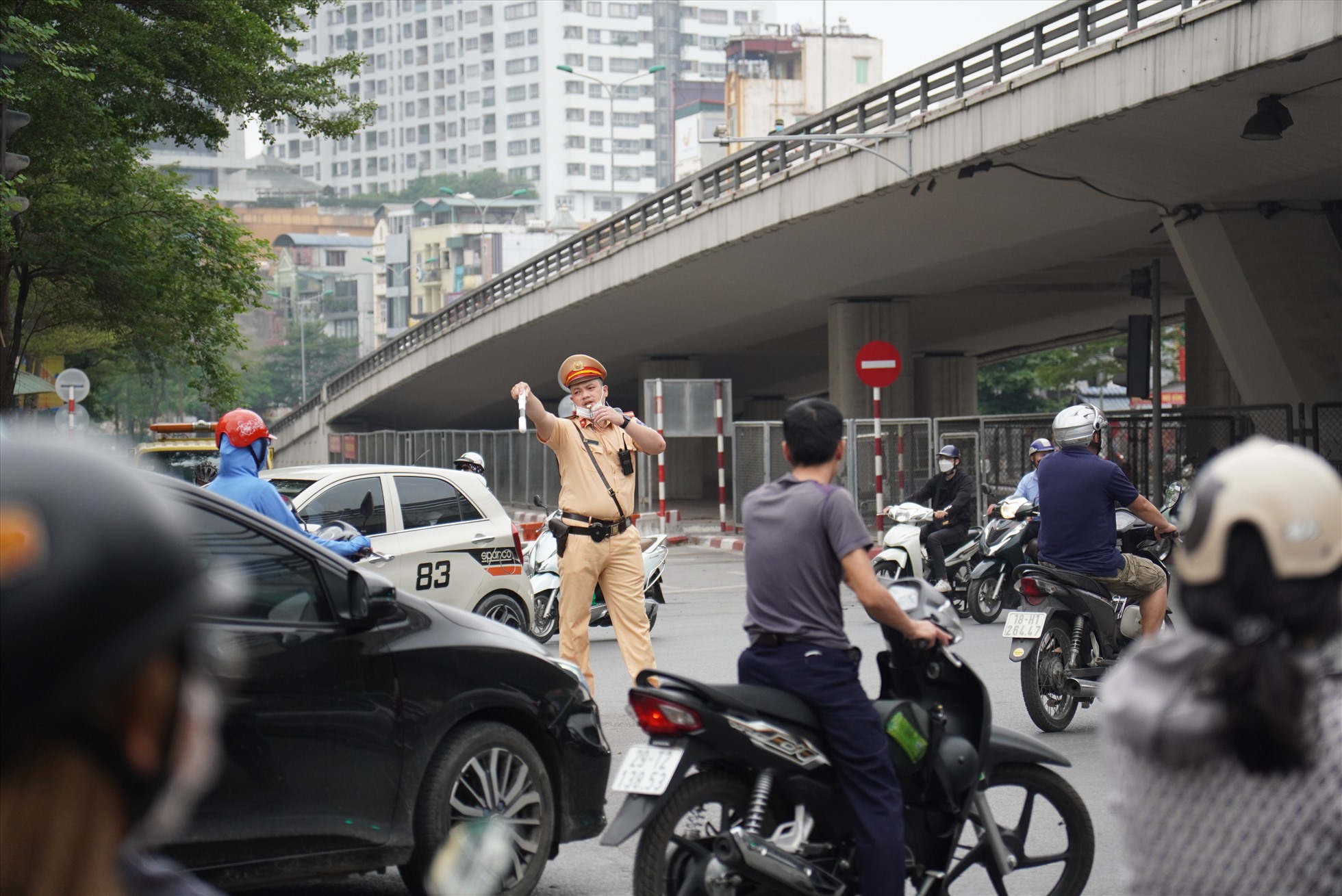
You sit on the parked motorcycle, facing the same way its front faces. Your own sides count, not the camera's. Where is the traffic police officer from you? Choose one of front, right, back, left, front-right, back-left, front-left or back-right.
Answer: front-left

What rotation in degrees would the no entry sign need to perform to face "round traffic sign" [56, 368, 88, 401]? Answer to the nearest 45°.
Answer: approximately 90° to its right

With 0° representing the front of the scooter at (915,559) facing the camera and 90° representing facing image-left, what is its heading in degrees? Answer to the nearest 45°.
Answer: approximately 45°

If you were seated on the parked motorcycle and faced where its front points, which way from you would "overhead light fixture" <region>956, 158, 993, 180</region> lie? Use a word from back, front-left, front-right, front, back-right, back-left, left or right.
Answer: back

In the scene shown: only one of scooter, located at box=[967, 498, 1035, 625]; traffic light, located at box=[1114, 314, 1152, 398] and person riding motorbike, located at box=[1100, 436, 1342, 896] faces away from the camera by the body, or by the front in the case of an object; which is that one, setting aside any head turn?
the person riding motorbike

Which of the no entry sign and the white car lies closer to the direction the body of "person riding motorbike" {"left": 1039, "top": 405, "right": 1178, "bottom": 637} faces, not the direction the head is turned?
the no entry sign

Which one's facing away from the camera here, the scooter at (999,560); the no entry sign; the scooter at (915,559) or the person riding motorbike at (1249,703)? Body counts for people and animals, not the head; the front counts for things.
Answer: the person riding motorbike

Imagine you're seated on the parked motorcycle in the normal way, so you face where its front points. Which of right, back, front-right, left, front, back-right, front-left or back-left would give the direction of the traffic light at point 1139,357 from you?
back

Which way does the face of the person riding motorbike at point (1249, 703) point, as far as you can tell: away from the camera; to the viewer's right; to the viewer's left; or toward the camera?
away from the camera

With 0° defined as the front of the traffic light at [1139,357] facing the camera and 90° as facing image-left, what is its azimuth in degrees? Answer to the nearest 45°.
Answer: approximately 90°

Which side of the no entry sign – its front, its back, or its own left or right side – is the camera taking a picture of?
front

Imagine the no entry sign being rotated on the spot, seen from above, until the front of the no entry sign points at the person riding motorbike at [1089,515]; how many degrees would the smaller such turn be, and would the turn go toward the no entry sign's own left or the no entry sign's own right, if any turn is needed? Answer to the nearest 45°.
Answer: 0° — it already faces them
